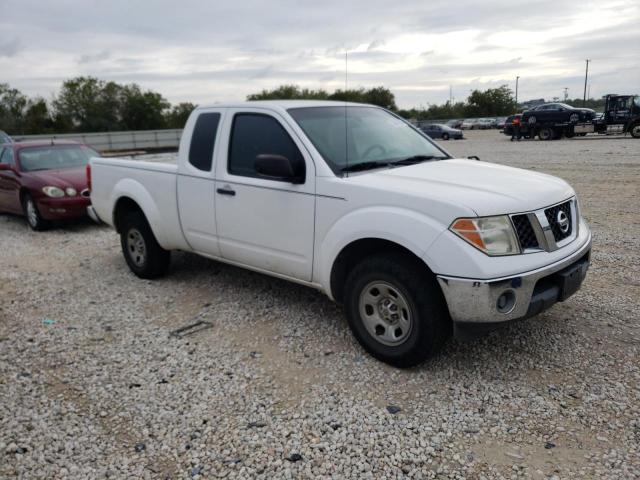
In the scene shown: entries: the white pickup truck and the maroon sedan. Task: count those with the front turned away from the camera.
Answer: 0

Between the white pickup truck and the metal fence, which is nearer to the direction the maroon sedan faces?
the white pickup truck

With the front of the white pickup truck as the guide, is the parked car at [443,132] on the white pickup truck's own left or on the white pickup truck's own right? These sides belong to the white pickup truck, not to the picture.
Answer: on the white pickup truck's own left

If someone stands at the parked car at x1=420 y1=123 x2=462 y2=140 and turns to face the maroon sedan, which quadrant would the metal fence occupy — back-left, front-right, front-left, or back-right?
front-right

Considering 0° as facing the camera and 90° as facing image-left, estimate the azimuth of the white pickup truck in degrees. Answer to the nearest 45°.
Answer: approximately 315°

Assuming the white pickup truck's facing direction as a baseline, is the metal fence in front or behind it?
behind

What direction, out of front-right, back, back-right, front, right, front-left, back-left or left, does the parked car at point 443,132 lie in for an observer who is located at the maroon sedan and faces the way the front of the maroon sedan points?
left

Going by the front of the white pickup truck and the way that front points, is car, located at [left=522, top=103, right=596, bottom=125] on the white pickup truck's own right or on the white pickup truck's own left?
on the white pickup truck's own left

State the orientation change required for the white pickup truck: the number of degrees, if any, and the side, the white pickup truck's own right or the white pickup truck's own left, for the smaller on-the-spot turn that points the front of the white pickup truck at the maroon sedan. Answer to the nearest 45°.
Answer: approximately 180°

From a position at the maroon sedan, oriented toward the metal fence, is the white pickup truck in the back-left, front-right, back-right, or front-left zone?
back-right
